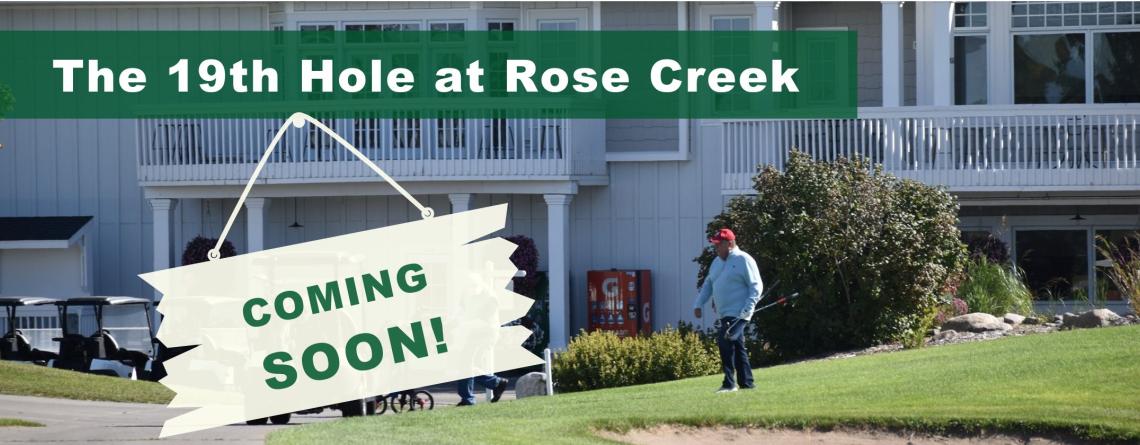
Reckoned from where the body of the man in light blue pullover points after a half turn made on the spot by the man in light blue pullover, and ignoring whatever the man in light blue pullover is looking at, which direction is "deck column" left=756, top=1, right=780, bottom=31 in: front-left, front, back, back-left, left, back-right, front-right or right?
front-left

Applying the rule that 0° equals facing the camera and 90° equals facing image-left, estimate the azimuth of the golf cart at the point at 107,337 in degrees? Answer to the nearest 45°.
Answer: approximately 315°

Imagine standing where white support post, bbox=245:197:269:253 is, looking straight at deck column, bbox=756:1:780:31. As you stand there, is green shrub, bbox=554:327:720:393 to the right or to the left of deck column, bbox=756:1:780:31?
right

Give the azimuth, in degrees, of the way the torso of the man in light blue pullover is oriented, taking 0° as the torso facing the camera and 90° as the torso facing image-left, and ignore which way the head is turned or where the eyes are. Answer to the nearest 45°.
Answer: approximately 45°

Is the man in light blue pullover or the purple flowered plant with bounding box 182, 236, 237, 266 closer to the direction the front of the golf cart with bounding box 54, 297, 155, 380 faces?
the man in light blue pullover
